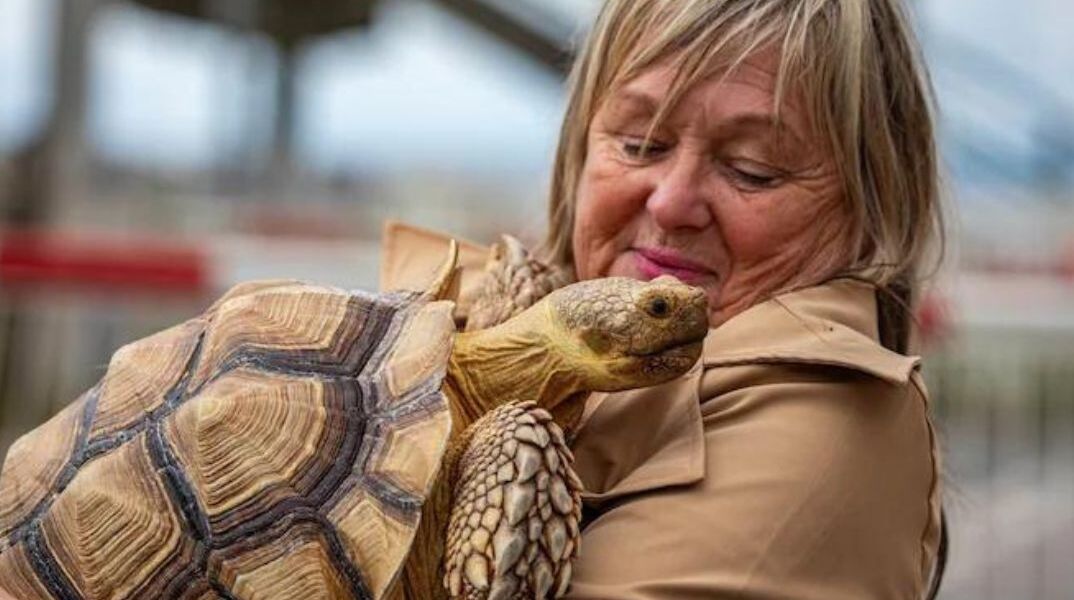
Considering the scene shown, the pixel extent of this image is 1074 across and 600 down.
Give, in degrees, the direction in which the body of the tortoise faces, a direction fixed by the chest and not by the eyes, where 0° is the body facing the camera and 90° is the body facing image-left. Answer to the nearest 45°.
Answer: approximately 270°
